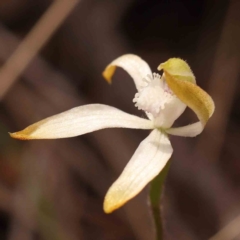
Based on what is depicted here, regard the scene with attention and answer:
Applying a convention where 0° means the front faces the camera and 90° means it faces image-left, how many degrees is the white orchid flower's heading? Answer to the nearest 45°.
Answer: approximately 45°
